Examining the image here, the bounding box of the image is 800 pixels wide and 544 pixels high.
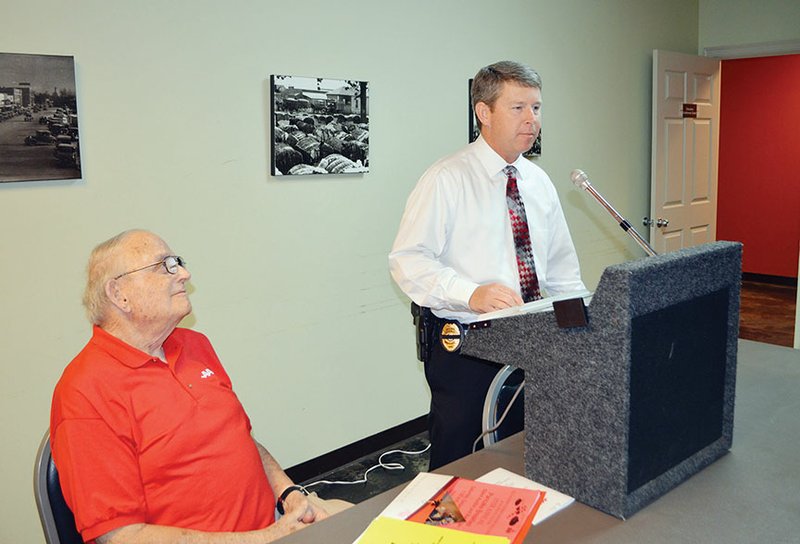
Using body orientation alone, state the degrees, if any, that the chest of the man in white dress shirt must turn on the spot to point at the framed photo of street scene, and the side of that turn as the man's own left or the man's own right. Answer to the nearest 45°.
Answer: approximately 135° to the man's own right

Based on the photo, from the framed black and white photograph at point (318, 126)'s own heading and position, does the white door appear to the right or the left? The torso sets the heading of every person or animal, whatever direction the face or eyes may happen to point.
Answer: on its left

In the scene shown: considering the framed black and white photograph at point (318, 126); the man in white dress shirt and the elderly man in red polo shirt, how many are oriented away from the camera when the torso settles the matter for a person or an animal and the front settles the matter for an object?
0

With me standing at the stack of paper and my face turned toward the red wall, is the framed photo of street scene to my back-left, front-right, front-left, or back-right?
front-left

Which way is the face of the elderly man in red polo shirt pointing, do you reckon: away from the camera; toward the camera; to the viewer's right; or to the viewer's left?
to the viewer's right

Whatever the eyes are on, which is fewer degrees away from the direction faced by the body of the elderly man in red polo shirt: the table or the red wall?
the table

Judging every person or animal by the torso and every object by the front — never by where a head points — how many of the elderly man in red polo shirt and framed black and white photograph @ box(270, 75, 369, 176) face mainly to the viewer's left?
0

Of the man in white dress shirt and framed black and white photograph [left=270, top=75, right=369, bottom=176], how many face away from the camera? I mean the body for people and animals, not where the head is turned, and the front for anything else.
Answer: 0

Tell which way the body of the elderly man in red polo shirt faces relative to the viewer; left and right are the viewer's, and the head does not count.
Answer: facing the viewer and to the right of the viewer

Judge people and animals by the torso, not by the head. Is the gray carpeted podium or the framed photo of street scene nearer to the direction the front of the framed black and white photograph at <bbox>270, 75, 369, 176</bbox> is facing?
the gray carpeted podium

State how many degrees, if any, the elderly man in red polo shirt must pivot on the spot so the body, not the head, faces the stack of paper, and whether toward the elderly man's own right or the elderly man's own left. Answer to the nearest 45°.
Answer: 0° — they already face it

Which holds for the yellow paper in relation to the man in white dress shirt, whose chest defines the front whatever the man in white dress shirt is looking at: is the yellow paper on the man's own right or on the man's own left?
on the man's own right

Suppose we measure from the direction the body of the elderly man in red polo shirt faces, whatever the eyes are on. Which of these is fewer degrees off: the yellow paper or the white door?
the yellow paper
